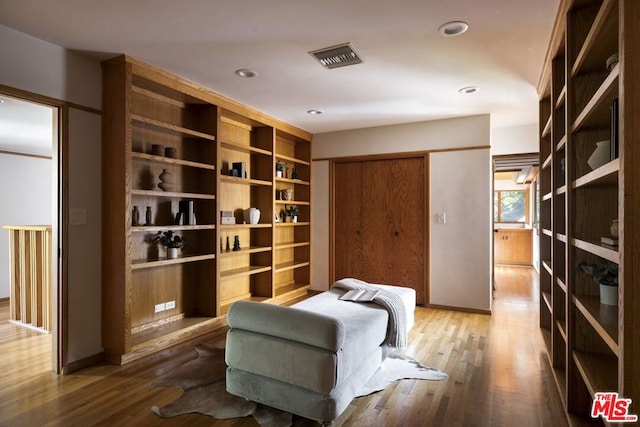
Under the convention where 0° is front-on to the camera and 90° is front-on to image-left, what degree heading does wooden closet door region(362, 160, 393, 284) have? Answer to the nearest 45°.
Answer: approximately 0°

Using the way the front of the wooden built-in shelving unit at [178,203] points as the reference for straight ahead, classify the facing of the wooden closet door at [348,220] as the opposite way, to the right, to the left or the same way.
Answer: to the right

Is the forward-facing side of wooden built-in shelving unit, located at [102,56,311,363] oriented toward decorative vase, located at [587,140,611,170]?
yes

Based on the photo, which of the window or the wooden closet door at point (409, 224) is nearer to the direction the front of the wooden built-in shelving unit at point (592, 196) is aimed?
the wooden closet door

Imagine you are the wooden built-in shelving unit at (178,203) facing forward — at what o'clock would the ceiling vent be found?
The ceiling vent is roughly at 12 o'clock from the wooden built-in shelving unit.

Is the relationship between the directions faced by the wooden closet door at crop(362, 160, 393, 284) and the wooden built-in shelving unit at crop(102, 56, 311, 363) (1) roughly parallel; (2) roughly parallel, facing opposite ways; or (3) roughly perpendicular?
roughly perpendicular

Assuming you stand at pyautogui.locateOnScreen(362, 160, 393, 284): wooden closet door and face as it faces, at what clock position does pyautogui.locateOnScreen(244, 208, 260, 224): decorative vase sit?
The decorative vase is roughly at 2 o'clock from the wooden closet door.

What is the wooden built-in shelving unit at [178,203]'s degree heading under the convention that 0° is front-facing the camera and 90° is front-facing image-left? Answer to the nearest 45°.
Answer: approximately 315°

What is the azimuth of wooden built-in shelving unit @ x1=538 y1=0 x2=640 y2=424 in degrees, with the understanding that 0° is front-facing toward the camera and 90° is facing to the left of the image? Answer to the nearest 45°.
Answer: approximately 90°
